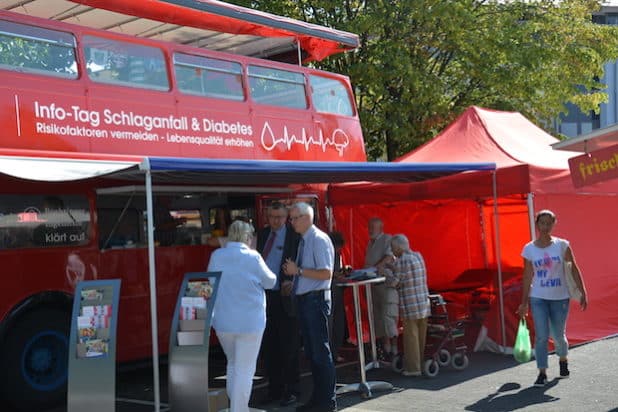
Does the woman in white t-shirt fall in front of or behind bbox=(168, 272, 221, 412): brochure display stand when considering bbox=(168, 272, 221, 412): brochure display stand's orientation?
behind

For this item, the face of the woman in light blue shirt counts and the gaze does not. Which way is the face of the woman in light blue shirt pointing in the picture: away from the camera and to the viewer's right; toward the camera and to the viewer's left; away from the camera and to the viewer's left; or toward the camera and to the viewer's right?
away from the camera and to the viewer's right

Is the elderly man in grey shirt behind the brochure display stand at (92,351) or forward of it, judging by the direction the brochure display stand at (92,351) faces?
behind

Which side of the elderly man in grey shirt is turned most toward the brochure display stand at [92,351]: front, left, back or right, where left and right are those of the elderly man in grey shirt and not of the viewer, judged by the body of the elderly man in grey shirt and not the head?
front

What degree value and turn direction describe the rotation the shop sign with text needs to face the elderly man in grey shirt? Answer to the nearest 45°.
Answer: approximately 90° to its right

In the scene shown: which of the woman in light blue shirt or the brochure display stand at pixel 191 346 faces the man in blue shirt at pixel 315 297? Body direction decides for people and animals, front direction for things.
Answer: the woman in light blue shirt

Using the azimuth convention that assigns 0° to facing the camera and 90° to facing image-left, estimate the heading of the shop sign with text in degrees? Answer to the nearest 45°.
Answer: approximately 45°

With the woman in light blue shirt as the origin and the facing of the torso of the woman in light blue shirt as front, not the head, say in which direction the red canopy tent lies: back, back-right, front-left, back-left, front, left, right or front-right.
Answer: front

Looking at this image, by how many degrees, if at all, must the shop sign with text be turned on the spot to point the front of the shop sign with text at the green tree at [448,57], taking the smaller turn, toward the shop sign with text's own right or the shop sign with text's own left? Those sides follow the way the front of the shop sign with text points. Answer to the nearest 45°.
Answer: approximately 135° to the shop sign with text's own right

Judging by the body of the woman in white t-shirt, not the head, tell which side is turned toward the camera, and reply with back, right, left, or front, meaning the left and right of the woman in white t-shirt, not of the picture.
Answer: front

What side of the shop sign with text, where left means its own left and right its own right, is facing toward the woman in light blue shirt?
front

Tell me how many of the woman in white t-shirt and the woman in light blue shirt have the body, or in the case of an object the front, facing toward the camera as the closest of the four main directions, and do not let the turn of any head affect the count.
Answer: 1

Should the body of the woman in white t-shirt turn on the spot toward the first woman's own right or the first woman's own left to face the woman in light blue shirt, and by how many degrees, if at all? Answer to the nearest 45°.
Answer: approximately 45° to the first woman's own right

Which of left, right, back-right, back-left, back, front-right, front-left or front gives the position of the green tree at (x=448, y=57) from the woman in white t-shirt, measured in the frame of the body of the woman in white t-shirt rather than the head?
back

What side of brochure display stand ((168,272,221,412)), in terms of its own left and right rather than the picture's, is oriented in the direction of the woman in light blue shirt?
left

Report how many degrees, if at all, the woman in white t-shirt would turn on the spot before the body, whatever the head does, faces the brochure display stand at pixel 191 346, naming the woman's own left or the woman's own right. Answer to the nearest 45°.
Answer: approximately 45° to the woman's own right

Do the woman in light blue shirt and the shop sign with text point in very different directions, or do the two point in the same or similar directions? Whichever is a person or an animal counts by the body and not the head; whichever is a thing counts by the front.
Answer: very different directions
